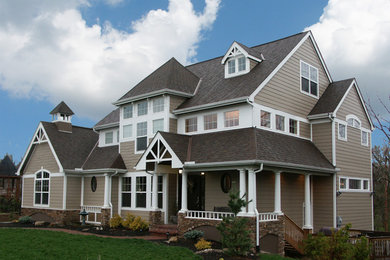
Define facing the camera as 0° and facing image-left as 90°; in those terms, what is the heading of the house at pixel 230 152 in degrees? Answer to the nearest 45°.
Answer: approximately 45°

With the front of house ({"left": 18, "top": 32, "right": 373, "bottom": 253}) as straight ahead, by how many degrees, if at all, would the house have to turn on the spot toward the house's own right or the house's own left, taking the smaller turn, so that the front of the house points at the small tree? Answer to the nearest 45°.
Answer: approximately 45° to the house's own left

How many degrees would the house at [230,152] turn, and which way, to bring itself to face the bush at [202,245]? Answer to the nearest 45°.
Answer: approximately 45° to its left

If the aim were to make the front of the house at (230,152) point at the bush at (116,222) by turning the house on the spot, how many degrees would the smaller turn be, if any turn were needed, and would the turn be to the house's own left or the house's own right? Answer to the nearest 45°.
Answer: approximately 45° to the house's own right
